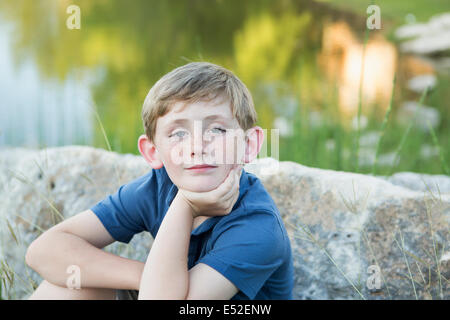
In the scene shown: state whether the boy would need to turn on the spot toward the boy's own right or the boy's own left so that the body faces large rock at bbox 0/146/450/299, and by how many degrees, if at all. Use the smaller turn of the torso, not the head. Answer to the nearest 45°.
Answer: approximately 180°

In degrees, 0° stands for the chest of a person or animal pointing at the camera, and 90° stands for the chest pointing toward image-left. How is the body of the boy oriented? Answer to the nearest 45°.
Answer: approximately 45°
